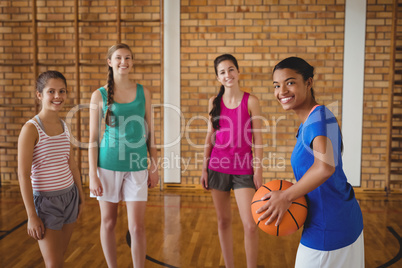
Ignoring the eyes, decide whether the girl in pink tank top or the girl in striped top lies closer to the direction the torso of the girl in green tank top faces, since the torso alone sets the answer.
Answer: the girl in striped top

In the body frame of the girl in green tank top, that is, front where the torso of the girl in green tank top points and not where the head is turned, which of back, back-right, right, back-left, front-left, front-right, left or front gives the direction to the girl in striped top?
front-right

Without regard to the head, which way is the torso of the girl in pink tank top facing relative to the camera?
toward the camera

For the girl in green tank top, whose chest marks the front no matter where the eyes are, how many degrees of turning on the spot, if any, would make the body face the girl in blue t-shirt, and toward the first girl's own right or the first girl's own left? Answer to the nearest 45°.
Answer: approximately 45° to the first girl's own left

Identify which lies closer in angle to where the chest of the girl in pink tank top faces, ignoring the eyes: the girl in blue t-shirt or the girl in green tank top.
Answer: the girl in blue t-shirt

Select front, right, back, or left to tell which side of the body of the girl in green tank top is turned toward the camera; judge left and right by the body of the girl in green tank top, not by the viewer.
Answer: front
